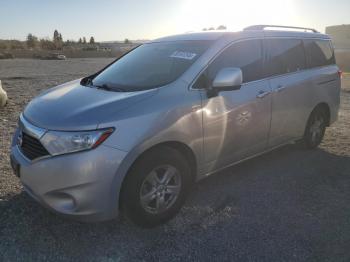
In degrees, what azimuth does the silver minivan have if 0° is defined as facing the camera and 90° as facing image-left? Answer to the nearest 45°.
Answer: approximately 45°
